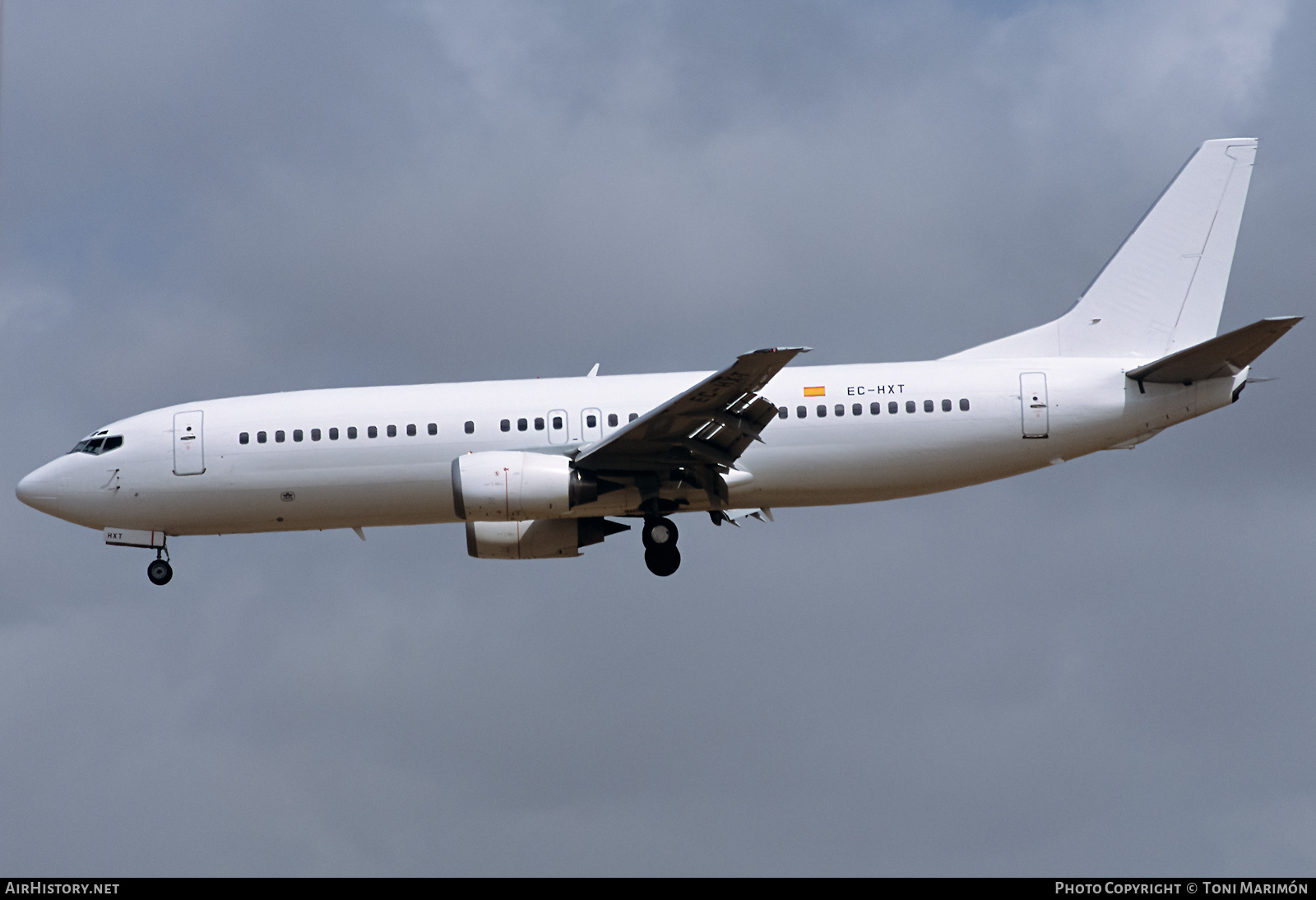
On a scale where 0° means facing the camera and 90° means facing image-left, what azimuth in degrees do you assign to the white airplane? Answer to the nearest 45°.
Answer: approximately 90°
